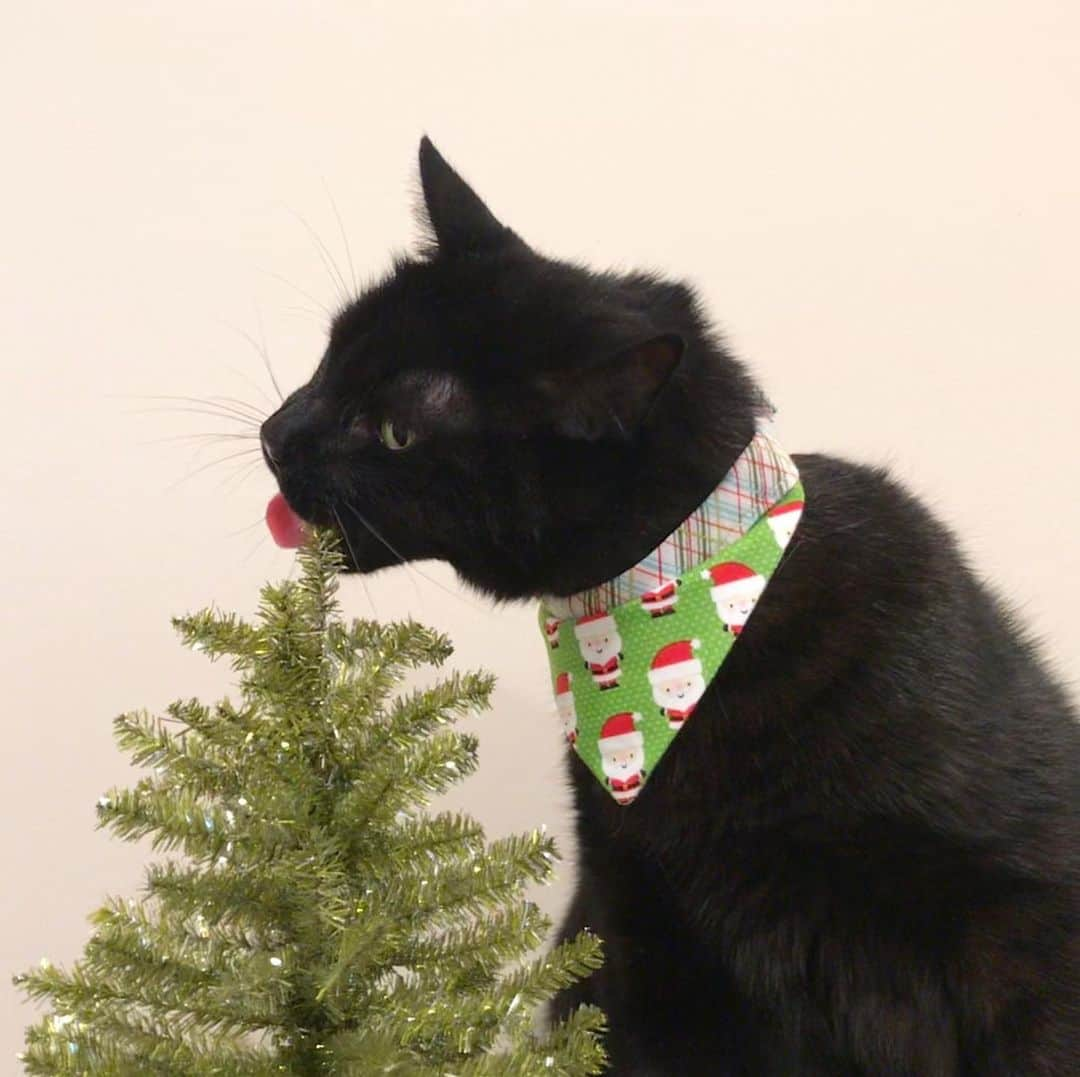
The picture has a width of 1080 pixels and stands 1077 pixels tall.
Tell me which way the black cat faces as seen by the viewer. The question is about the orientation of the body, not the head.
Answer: to the viewer's left
